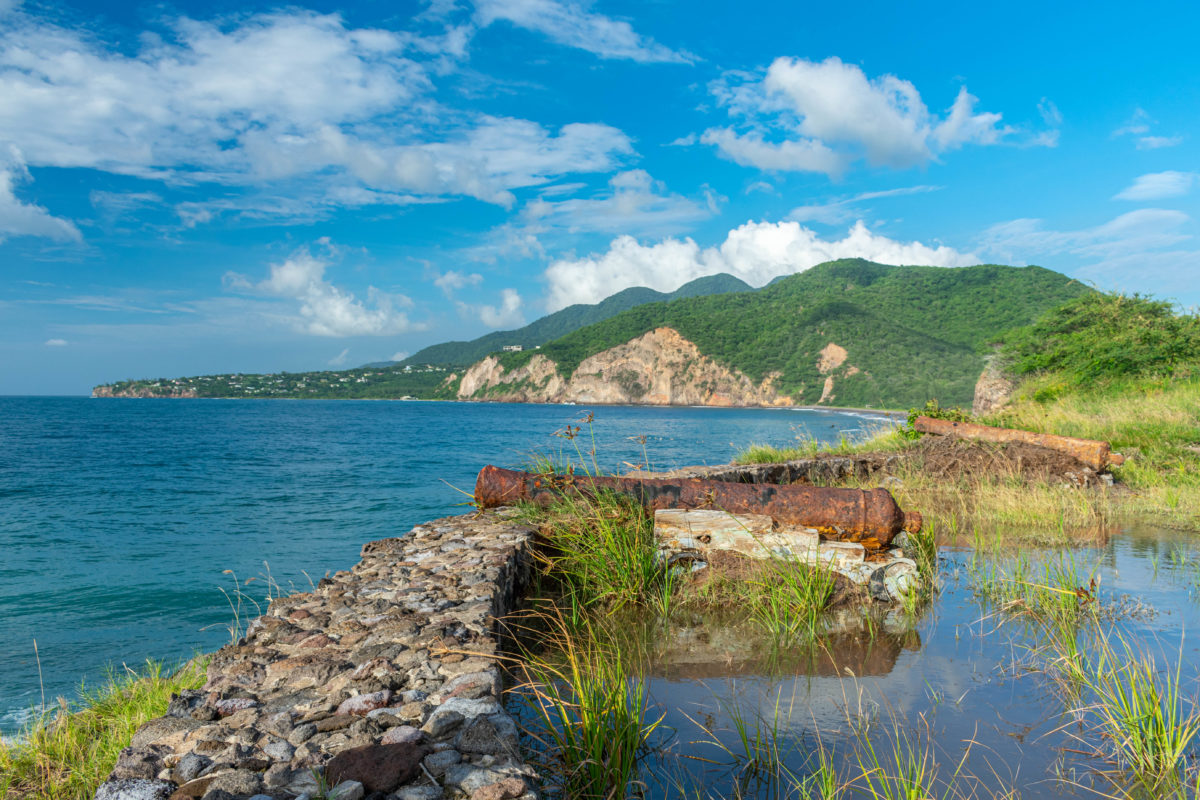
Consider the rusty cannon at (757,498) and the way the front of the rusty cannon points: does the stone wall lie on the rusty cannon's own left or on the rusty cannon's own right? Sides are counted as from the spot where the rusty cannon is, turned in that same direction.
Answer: on the rusty cannon's own left

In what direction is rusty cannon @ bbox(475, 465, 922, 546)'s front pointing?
to the viewer's left

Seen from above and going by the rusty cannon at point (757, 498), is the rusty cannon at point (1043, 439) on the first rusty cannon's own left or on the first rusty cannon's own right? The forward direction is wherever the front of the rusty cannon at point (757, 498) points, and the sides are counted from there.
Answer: on the first rusty cannon's own right

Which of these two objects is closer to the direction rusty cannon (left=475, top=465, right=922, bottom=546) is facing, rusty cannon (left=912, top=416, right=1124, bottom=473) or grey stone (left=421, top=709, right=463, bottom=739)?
the grey stone

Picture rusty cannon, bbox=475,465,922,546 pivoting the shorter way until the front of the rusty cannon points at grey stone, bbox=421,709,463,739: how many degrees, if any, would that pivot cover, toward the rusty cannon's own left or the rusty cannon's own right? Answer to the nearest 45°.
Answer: approximately 90° to the rusty cannon's own left
